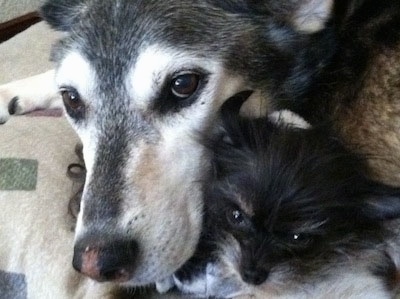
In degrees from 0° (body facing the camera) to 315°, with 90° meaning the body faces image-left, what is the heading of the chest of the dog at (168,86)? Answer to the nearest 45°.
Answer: approximately 45°
